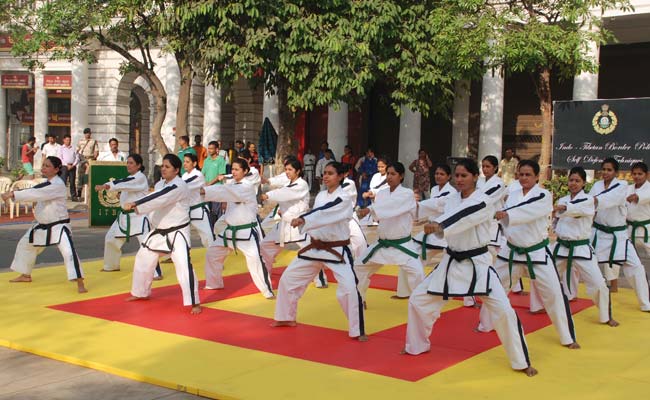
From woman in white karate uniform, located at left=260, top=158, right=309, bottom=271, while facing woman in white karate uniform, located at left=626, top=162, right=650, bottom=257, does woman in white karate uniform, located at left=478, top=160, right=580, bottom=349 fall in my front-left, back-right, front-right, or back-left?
front-right

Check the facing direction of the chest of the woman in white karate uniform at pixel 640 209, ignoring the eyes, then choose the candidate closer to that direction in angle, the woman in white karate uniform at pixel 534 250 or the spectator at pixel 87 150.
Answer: the woman in white karate uniform

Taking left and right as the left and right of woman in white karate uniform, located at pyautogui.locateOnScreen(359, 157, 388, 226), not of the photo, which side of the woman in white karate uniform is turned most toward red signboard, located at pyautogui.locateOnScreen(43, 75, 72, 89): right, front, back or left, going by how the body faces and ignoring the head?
right

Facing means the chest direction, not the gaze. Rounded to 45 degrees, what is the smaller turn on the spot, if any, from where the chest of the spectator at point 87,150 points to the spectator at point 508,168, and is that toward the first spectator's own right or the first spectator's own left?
approximately 45° to the first spectator's own left

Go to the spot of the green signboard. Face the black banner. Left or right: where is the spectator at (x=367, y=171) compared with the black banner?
left

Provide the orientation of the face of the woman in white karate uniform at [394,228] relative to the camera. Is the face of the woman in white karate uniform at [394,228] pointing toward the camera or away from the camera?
toward the camera

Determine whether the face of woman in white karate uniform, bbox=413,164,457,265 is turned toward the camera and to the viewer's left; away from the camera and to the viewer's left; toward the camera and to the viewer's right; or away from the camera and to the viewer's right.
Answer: toward the camera and to the viewer's left

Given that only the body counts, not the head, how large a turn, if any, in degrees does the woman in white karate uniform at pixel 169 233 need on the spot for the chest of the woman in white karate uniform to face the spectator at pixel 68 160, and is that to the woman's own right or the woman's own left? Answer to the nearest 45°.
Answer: approximately 135° to the woman's own right

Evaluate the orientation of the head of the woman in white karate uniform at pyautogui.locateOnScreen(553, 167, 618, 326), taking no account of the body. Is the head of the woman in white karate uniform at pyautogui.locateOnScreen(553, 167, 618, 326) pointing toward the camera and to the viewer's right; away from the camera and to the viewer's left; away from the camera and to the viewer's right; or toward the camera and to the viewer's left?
toward the camera and to the viewer's left

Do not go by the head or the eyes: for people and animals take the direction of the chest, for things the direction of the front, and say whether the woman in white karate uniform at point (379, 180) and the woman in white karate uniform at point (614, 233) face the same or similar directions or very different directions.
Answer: same or similar directions

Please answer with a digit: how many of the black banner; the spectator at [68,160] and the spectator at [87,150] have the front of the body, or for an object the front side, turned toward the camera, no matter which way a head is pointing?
3

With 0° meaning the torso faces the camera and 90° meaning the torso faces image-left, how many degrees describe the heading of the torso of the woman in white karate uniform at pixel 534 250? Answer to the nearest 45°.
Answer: approximately 45°

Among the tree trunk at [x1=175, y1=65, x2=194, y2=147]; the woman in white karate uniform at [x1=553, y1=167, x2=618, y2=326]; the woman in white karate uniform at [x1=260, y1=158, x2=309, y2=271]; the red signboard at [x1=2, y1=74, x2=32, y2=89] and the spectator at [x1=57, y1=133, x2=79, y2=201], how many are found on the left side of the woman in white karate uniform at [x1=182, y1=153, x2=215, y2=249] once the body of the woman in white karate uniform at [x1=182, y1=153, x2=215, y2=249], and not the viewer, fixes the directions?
2

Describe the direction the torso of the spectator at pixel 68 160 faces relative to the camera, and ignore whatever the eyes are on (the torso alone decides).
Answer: toward the camera

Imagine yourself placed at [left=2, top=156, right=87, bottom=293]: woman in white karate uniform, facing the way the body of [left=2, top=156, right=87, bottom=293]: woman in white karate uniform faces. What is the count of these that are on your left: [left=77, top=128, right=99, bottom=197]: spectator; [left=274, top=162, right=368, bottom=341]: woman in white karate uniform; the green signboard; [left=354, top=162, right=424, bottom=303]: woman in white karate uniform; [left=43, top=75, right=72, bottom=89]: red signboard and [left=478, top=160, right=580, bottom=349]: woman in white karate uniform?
3

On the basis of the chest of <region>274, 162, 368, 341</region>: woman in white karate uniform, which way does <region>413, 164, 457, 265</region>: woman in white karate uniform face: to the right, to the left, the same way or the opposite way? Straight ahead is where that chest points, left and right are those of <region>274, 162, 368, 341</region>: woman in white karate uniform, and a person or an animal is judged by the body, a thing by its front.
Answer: the same way

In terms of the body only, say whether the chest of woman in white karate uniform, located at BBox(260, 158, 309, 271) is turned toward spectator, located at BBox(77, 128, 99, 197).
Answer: no

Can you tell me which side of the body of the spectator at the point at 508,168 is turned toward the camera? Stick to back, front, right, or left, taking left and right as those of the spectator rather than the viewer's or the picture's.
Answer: front

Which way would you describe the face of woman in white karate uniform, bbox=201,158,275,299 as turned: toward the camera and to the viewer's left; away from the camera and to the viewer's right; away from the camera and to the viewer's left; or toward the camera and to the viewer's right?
toward the camera and to the viewer's left

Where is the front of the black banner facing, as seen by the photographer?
facing the viewer
